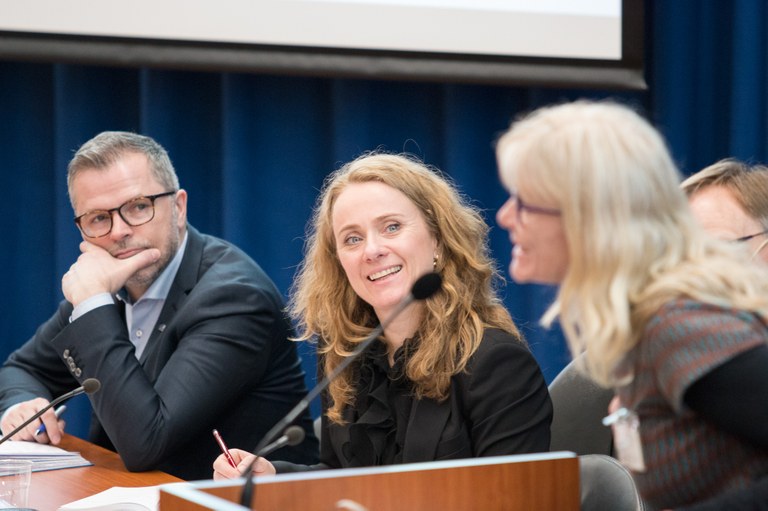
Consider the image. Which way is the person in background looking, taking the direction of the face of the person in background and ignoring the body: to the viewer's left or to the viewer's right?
to the viewer's left

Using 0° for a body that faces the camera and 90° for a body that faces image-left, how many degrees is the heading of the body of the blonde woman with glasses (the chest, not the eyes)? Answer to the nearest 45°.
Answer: approximately 90°

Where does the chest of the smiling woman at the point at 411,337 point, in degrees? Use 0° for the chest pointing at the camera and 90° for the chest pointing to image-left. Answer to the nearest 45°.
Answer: approximately 45°

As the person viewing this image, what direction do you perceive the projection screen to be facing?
facing the viewer

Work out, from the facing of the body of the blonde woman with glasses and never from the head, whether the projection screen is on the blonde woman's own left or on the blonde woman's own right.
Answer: on the blonde woman's own right

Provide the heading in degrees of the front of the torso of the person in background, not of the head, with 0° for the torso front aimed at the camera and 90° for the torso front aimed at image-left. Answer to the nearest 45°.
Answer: approximately 45°

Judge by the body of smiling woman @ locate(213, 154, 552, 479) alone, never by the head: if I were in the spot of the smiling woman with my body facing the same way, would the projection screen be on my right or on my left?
on my right

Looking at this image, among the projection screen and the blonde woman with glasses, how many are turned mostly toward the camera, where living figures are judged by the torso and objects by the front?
1

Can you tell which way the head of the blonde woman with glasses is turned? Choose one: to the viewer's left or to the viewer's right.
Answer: to the viewer's left

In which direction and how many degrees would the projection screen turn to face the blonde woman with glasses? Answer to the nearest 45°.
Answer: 0° — it already faces them

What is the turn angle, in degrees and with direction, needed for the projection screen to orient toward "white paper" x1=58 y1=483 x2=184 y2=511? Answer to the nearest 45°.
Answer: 0° — it already faces it

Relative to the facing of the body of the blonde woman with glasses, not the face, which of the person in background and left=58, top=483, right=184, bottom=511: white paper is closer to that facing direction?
the white paper

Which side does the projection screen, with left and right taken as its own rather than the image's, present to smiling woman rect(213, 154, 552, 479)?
front
